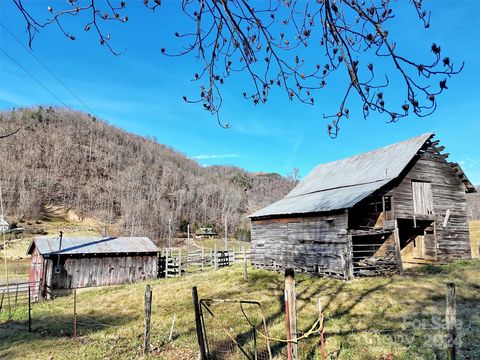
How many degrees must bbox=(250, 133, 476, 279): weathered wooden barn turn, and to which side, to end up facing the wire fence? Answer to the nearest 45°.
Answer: approximately 45° to its right

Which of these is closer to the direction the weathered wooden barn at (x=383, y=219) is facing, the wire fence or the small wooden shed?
the wire fence

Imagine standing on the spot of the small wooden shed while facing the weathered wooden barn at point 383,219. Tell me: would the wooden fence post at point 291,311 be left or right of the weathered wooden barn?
right

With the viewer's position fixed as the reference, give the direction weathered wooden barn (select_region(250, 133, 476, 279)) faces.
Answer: facing the viewer and to the right of the viewer

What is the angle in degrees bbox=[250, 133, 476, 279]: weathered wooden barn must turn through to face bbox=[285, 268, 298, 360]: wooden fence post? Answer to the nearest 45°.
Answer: approximately 45° to its right

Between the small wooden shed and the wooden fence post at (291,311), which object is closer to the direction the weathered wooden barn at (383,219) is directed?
the wooden fence post

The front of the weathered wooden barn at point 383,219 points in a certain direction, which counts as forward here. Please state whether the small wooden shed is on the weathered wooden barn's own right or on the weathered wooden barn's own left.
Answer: on the weathered wooden barn's own right
